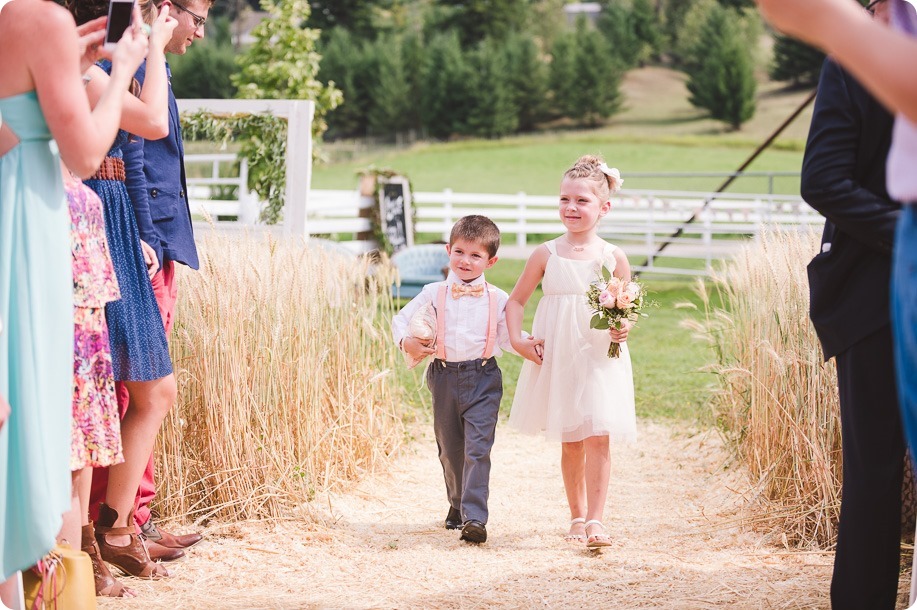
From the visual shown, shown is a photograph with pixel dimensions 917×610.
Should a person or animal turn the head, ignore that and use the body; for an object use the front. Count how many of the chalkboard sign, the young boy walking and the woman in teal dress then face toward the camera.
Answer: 2

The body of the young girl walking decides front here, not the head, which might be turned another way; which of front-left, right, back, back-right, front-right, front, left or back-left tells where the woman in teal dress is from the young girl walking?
front-right

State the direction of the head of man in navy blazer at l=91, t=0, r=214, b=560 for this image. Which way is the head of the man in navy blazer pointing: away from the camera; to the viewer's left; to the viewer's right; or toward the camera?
to the viewer's right

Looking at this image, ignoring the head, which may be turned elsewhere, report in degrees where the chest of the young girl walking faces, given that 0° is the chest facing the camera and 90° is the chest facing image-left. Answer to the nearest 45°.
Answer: approximately 0°

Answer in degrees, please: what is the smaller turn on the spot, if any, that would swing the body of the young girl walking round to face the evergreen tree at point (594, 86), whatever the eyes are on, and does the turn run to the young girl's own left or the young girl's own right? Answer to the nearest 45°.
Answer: approximately 180°

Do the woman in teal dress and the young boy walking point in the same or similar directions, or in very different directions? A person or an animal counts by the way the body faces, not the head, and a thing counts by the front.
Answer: very different directions

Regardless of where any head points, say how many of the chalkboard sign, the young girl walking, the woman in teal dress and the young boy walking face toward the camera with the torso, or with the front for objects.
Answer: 3

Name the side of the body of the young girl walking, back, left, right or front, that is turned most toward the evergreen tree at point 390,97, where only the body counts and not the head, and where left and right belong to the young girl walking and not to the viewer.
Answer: back

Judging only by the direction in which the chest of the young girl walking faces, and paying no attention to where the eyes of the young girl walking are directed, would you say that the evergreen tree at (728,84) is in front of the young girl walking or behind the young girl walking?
behind

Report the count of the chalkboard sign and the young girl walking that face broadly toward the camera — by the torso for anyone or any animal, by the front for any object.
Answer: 2

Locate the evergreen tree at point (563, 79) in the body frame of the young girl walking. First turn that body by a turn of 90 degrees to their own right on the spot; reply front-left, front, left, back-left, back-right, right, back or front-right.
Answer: right

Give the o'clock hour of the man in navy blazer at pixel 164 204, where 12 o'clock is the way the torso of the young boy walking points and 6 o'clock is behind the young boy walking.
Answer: The man in navy blazer is roughly at 2 o'clock from the young boy walking.

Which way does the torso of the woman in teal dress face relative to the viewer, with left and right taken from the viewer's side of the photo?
facing away from the viewer and to the right of the viewer
